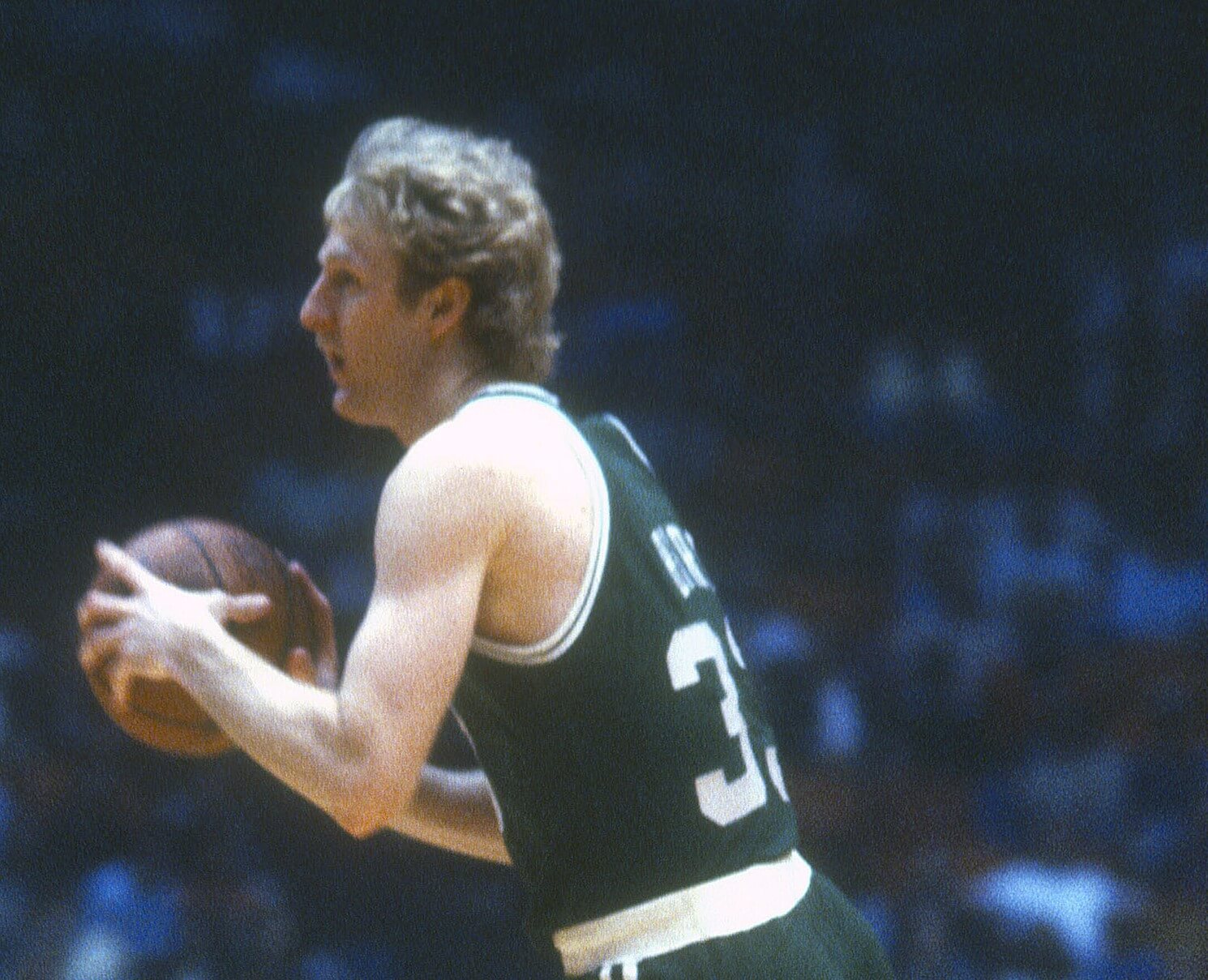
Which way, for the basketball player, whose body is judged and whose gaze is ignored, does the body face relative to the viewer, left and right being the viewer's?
facing to the left of the viewer

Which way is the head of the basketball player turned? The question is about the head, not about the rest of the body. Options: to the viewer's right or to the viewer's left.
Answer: to the viewer's left
